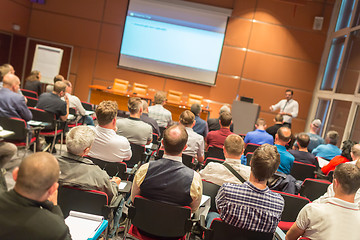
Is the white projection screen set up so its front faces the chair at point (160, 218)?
yes

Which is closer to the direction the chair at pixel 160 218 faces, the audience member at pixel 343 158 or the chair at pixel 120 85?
the chair

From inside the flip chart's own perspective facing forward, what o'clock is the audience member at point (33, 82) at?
The audience member is roughly at 12 o'clock from the flip chart.

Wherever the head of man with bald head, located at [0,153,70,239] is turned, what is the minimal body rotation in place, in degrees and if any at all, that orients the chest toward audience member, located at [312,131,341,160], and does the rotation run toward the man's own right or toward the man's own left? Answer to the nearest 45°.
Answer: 0° — they already face them

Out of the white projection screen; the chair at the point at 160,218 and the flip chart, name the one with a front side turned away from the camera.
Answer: the chair

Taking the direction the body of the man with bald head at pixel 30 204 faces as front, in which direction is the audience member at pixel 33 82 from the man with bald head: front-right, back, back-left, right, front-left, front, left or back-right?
front-left

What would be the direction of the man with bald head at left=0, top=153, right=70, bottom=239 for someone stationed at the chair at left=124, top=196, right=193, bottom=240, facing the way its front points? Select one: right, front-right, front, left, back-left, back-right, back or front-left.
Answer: back-left

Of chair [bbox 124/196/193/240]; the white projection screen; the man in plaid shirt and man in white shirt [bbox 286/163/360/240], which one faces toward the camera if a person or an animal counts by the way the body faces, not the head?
the white projection screen

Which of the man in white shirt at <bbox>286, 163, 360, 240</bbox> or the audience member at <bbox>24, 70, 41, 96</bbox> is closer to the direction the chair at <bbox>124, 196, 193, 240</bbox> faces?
the audience member

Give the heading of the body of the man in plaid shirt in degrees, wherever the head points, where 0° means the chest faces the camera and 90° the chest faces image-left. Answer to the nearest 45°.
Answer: approximately 180°

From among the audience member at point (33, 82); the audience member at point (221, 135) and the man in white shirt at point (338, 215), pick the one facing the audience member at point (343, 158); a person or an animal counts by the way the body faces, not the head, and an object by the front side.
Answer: the man in white shirt

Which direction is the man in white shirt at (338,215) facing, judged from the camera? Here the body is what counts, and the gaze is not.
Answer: away from the camera

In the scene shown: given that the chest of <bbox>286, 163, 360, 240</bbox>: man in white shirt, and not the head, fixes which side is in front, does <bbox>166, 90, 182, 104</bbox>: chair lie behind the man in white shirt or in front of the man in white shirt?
in front

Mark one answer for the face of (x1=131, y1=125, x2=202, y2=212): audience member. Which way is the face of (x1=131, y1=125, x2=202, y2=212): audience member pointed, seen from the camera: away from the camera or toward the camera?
away from the camera

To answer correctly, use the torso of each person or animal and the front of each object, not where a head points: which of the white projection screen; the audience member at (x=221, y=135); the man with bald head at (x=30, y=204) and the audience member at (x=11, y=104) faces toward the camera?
the white projection screen

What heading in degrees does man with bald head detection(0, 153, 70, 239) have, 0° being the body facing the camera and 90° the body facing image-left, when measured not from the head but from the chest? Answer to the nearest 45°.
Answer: approximately 225°

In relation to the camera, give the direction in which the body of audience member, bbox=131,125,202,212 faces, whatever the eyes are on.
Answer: away from the camera

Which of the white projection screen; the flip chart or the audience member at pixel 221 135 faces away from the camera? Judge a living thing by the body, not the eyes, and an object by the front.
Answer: the audience member
